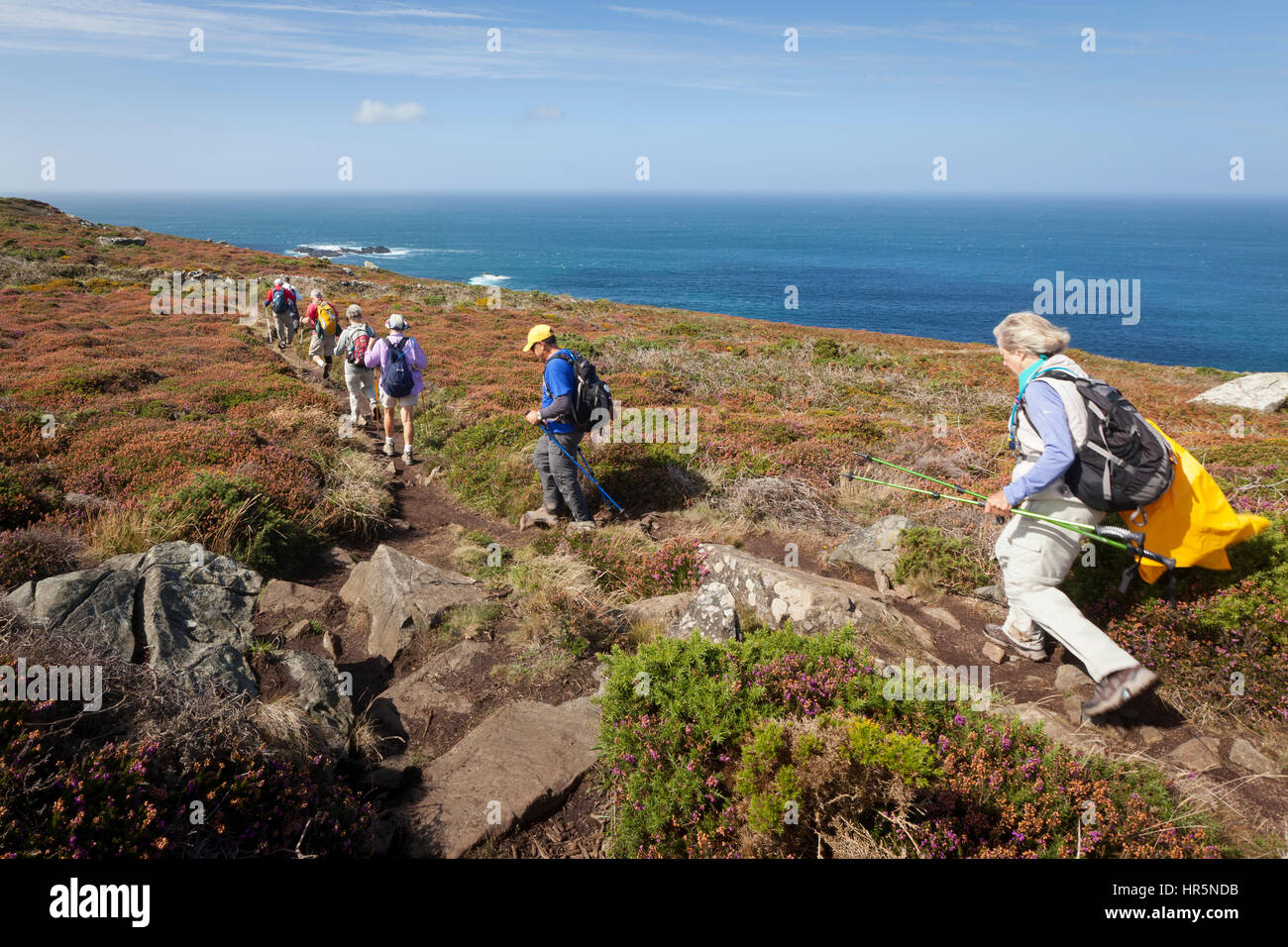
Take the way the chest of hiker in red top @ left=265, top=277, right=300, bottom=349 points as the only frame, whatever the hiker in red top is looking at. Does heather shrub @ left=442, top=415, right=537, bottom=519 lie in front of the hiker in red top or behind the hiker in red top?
behind

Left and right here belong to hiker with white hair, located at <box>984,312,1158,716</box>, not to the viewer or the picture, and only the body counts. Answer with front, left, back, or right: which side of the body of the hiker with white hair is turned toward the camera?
left

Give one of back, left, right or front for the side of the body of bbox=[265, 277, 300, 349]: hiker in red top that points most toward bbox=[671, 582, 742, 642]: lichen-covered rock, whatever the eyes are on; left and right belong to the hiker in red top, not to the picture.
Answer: back

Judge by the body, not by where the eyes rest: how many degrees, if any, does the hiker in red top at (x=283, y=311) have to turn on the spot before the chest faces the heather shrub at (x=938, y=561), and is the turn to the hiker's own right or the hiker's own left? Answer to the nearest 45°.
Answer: approximately 180°

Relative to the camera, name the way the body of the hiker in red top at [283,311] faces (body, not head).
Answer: away from the camera

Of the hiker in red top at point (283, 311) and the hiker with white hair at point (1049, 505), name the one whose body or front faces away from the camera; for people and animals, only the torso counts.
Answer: the hiker in red top

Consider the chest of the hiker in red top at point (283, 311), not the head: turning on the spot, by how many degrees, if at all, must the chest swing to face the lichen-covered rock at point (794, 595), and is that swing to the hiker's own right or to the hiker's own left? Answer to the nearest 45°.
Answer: approximately 180°

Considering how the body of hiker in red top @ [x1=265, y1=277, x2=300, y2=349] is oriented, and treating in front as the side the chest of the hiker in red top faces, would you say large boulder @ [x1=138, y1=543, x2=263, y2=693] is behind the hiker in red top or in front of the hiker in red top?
behind

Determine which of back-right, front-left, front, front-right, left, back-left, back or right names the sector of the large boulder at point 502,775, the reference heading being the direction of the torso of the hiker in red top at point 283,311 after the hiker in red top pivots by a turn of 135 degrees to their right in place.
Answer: front-right
